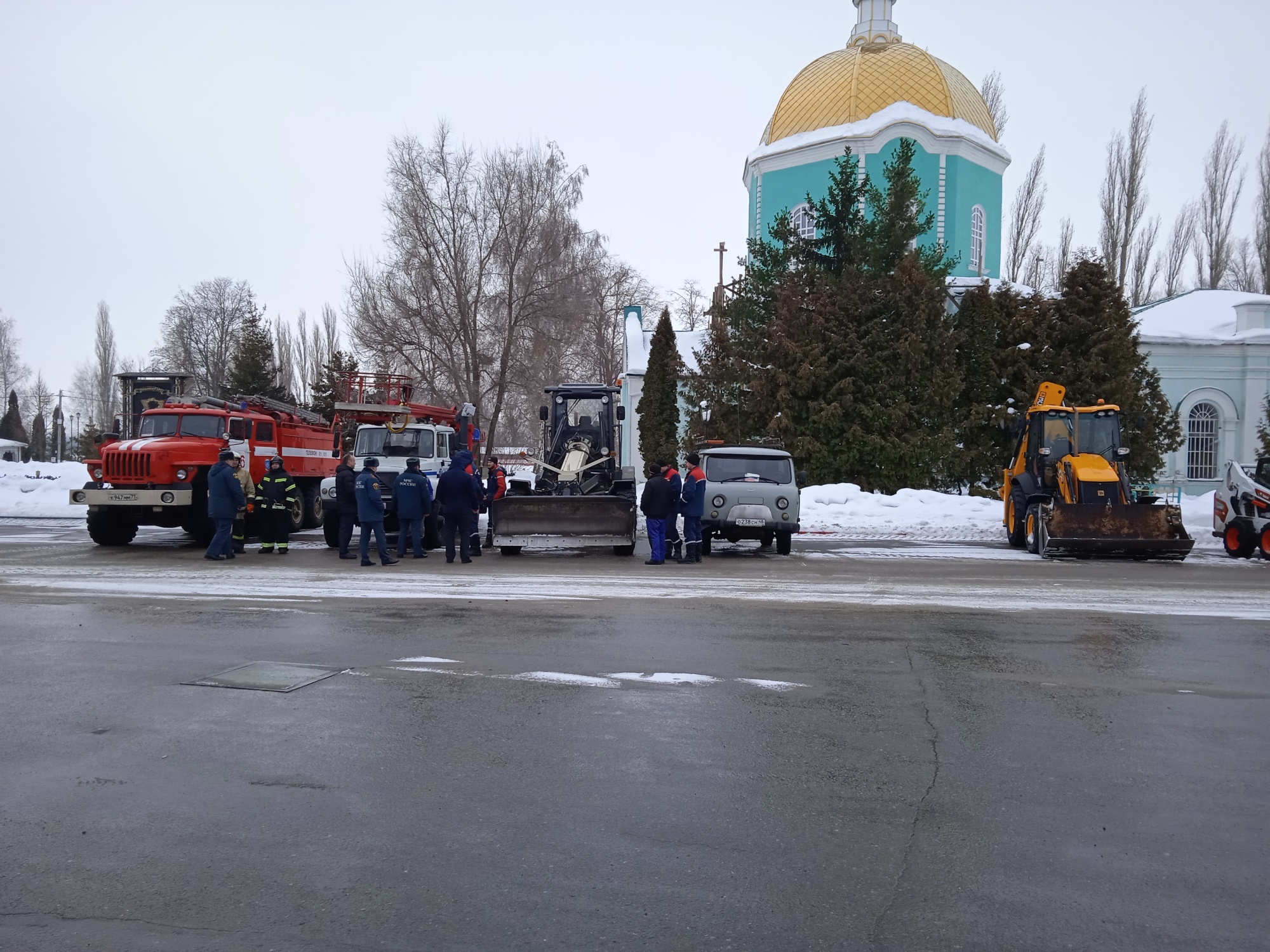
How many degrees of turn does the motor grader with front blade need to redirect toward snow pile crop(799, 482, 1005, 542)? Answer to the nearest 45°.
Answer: approximately 135° to its left

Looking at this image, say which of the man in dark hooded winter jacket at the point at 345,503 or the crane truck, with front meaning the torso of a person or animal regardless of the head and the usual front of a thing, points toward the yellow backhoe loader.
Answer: the man in dark hooded winter jacket

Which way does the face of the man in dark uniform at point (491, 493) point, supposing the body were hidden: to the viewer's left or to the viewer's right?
to the viewer's left

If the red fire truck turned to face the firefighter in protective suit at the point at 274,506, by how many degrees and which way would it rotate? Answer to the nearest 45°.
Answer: approximately 90° to its left

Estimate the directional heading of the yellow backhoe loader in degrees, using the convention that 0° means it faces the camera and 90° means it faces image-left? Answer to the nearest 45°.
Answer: approximately 315°

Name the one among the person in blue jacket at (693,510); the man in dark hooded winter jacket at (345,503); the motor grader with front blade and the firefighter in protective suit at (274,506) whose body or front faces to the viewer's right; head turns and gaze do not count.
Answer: the man in dark hooded winter jacket

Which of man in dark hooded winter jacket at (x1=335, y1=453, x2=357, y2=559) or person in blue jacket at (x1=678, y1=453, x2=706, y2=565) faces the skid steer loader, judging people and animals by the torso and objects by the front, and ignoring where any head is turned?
the man in dark hooded winter jacket

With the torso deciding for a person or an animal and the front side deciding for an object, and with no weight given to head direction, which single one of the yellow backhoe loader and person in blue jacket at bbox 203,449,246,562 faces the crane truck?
the person in blue jacket

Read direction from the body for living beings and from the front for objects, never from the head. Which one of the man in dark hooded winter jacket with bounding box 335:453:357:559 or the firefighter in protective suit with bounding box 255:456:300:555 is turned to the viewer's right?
the man in dark hooded winter jacket

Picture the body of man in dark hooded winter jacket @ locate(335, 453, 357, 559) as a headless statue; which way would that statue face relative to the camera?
to the viewer's right

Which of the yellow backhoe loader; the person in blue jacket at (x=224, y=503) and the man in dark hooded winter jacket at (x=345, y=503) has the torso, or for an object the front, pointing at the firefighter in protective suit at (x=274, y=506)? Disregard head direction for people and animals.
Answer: the person in blue jacket

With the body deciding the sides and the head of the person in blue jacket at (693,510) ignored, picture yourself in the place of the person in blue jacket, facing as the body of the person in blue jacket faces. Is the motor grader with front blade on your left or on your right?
on your right

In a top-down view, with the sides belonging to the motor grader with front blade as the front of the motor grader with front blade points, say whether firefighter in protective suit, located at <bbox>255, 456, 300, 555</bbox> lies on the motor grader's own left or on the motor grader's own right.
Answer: on the motor grader's own right

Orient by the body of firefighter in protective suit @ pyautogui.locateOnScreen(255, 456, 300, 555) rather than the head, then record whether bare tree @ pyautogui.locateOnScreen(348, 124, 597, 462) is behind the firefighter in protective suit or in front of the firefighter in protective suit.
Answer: behind

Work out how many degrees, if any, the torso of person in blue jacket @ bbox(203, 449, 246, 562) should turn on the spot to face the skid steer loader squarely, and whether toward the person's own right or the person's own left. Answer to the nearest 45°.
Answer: approximately 45° to the person's own right
